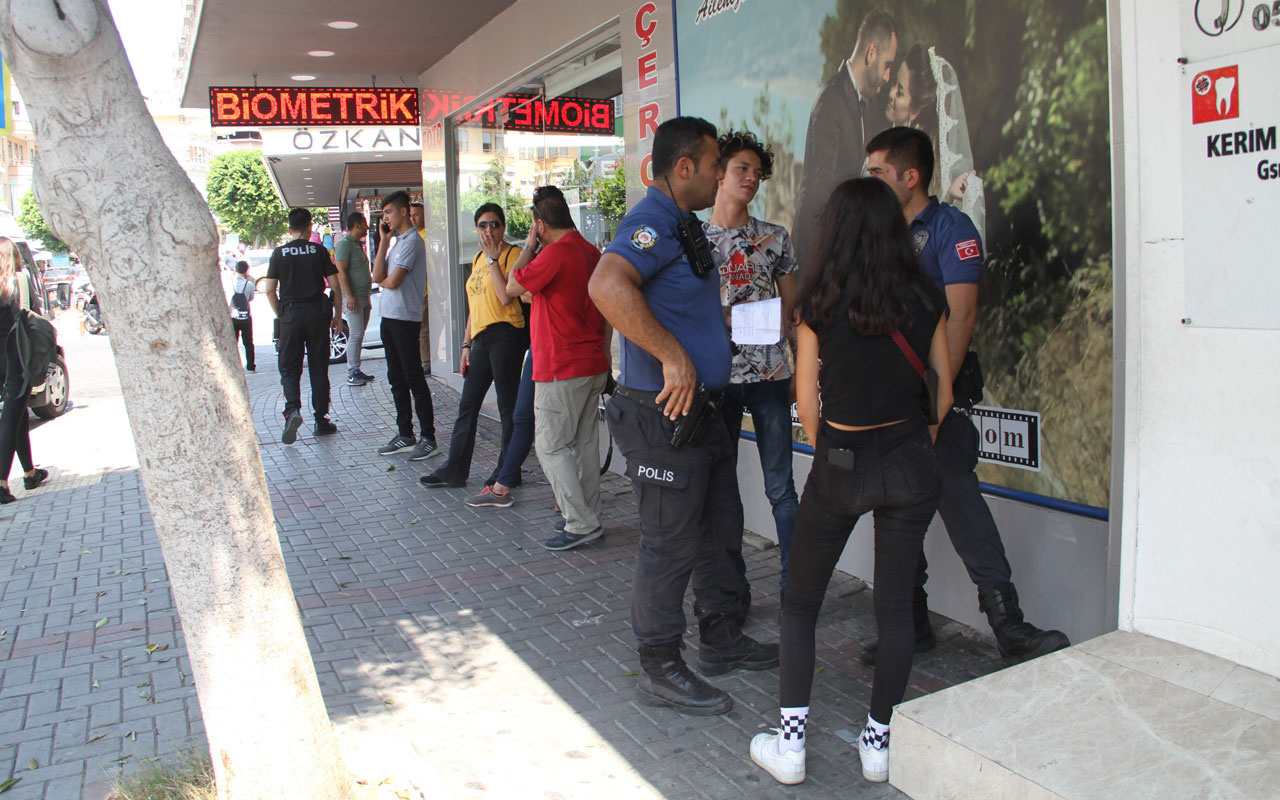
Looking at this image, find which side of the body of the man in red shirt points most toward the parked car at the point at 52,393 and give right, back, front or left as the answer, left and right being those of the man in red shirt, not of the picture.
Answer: front

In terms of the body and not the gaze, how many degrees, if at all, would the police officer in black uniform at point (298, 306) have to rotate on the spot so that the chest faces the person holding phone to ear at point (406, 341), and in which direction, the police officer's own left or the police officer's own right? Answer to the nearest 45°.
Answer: approximately 135° to the police officer's own right

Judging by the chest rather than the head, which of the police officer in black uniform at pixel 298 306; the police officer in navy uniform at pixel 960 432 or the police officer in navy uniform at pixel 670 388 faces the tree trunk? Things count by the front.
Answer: the police officer in navy uniform at pixel 960 432

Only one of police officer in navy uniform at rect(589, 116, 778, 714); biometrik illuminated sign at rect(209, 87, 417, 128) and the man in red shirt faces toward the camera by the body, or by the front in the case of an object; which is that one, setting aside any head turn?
the biometrik illuminated sign

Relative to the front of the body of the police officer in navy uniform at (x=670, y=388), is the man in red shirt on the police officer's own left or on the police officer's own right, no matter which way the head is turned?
on the police officer's own left

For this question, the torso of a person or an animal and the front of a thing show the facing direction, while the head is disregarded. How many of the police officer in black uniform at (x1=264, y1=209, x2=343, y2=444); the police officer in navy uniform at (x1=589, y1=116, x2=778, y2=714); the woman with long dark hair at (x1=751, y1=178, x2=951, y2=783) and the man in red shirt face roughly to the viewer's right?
1

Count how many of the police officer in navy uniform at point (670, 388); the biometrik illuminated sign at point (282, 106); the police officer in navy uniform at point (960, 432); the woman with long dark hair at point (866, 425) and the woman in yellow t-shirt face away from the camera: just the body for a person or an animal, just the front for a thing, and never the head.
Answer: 1

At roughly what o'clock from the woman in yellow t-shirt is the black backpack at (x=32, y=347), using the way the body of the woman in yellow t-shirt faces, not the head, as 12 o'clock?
The black backpack is roughly at 2 o'clock from the woman in yellow t-shirt.

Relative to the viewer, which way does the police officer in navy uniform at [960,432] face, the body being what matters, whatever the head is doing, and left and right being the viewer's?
facing the viewer and to the left of the viewer

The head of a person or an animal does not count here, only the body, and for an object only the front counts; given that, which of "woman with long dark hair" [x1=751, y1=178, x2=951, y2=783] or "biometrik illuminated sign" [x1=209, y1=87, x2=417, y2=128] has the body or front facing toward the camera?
the biometrik illuminated sign

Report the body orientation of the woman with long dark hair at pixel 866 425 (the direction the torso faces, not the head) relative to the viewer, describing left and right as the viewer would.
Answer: facing away from the viewer

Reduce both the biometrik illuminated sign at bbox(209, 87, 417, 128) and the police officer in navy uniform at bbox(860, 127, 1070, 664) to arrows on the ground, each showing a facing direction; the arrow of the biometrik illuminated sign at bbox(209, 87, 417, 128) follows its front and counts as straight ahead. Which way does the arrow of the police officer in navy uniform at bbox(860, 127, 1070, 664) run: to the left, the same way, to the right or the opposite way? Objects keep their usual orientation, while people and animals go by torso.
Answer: to the right

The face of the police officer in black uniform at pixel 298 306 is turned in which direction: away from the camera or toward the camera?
away from the camera

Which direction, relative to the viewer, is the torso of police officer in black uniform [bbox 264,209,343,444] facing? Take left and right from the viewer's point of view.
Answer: facing away from the viewer

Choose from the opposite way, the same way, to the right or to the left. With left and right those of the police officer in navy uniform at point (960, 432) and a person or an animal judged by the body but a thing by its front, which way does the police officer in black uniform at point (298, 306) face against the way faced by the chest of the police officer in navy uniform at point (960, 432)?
to the right

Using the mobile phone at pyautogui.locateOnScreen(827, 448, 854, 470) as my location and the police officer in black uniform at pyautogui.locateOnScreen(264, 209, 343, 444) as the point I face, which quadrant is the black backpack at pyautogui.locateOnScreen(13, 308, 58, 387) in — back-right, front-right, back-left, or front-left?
front-left
